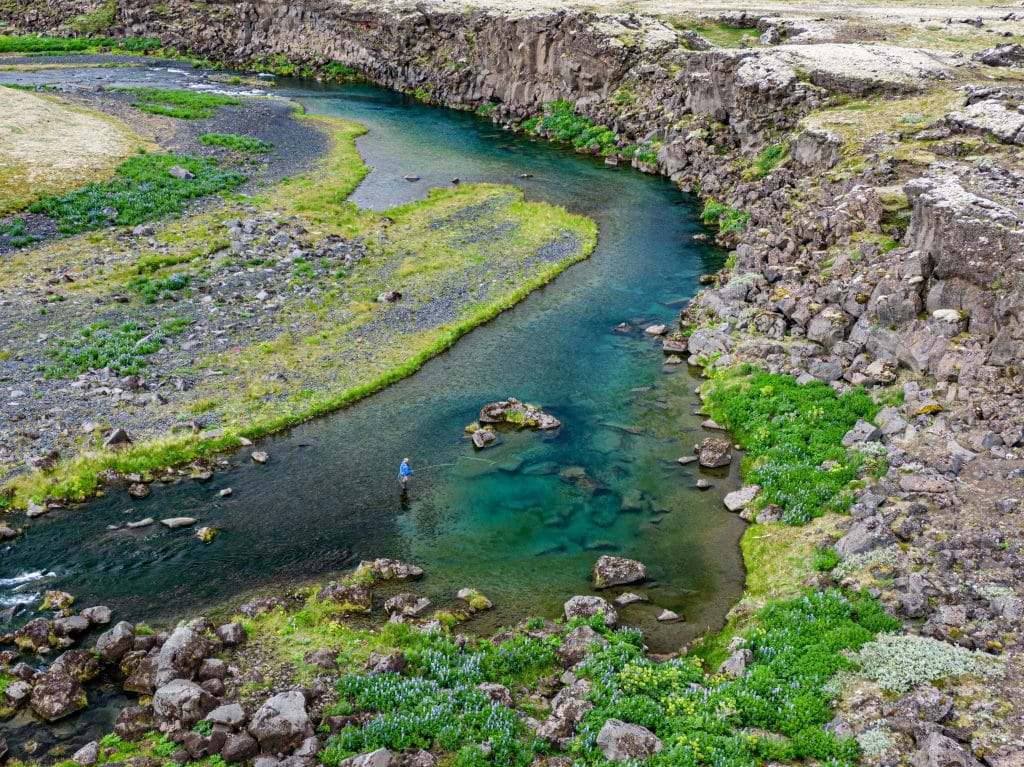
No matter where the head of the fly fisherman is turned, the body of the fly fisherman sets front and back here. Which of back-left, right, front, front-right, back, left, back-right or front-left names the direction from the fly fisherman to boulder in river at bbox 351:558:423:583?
right

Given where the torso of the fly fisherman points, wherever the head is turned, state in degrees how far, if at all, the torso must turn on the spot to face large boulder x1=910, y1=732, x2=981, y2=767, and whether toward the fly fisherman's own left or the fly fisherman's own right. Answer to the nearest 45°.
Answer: approximately 45° to the fly fisherman's own right

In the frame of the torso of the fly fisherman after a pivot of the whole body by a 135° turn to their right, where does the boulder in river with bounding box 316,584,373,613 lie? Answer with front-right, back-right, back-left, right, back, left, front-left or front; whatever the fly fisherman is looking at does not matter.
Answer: front-left

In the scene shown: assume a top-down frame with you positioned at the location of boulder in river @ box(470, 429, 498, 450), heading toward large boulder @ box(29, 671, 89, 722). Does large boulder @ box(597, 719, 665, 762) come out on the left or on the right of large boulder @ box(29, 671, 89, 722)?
left

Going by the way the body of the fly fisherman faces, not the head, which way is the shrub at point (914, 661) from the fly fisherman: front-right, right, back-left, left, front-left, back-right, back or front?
front-right

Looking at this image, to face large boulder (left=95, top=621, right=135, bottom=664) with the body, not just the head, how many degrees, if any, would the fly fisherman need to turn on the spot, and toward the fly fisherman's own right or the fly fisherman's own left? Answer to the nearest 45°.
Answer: approximately 135° to the fly fisherman's own right

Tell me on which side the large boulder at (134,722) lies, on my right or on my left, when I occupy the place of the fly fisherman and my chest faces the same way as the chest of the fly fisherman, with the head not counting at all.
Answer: on my right

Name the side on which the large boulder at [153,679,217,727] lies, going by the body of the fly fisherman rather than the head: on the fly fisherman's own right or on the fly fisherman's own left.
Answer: on the fly fisherman's own right

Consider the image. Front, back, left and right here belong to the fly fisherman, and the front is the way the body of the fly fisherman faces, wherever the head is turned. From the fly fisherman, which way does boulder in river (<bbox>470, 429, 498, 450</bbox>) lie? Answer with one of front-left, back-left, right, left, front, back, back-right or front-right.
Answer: front-left

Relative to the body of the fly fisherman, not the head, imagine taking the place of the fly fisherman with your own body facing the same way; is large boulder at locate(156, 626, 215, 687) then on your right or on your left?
on your right

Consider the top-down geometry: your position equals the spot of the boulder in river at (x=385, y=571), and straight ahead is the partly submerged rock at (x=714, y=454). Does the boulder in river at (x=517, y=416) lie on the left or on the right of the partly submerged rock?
left

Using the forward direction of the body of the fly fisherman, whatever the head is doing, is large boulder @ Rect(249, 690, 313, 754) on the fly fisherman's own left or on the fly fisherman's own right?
on the fly fisherman's own right

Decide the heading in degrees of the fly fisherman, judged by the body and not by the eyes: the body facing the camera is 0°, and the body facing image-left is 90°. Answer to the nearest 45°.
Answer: approximately 270°
